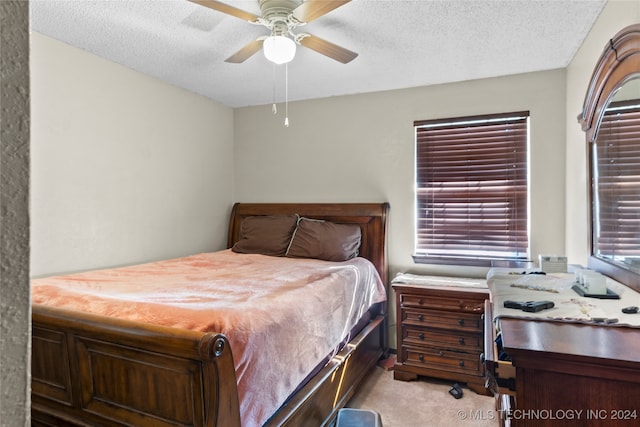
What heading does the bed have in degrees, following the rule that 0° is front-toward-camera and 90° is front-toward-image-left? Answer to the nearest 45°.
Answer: approximately 45°
